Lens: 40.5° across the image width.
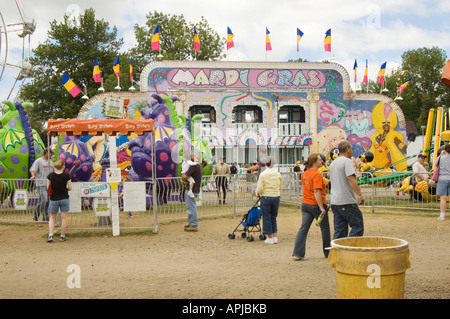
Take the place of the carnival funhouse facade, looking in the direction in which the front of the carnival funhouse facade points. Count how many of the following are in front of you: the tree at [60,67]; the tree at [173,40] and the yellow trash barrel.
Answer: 1

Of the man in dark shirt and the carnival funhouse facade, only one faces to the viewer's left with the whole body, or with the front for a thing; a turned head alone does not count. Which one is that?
the man in dark shirt

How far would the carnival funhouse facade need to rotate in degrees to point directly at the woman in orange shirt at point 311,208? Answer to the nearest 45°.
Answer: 0° — it already faces them

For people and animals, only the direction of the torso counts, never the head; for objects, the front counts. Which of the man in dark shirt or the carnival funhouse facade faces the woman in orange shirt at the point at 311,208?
the carnival funhouse facade

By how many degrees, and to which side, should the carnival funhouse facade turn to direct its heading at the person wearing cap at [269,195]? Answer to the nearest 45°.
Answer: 0° — it already faces them

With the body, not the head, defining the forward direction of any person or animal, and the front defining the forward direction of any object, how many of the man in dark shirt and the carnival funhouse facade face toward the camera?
1

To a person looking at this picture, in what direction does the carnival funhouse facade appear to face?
facing the viewer

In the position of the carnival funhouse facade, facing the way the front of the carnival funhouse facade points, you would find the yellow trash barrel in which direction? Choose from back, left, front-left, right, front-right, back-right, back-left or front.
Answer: front

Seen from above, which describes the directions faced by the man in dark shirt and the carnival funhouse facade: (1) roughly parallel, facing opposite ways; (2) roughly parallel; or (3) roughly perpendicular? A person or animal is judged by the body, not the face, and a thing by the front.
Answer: roughly perpendicular

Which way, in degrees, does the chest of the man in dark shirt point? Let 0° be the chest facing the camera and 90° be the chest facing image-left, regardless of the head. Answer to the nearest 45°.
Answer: approximately 90°
